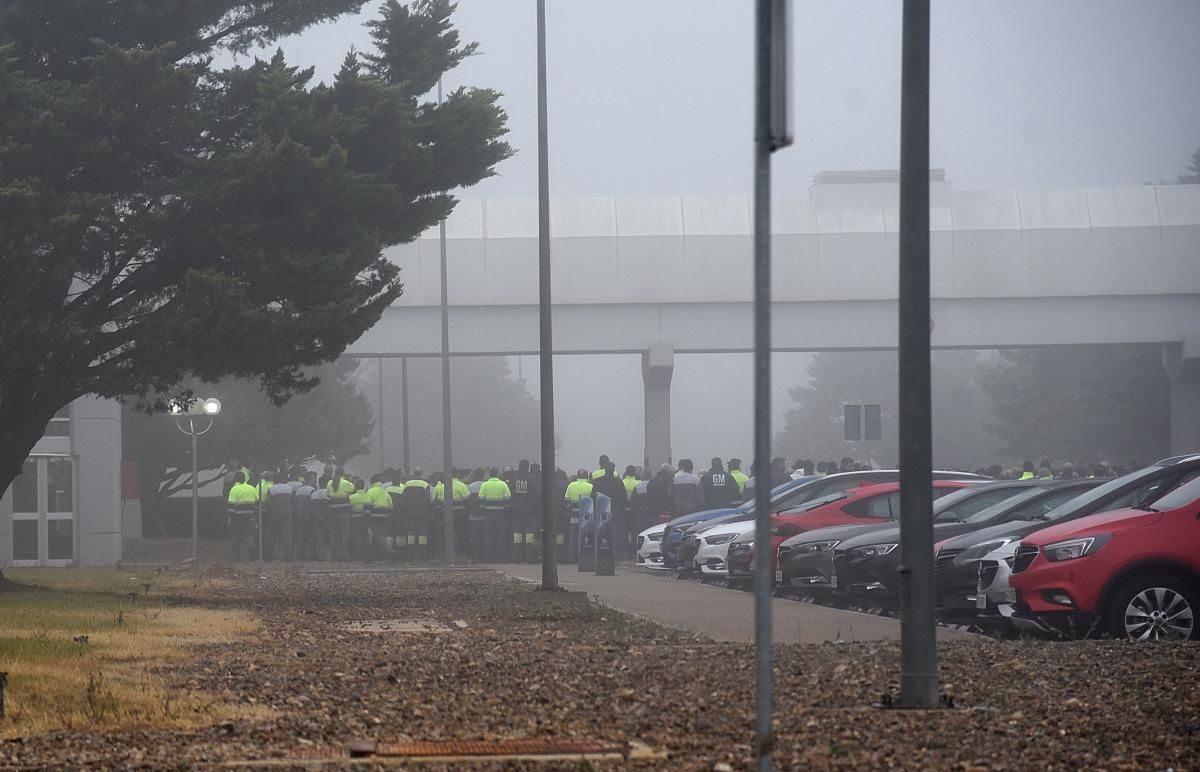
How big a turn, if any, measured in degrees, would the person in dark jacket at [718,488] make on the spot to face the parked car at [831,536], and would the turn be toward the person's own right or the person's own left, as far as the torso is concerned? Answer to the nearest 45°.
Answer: approximately 180°

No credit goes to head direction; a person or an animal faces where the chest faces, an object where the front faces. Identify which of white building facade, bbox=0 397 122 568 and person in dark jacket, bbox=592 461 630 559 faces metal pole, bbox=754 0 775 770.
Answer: the white building facade

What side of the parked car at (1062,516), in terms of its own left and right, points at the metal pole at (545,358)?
right

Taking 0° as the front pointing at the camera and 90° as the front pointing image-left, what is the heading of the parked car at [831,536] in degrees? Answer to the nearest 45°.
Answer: approximately 45°

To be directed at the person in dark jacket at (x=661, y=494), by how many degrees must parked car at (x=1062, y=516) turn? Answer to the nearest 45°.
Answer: approximately 135° to its right

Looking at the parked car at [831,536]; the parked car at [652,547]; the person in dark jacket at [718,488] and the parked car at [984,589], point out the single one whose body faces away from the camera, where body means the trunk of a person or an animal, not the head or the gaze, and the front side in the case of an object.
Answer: the person in dark jacket

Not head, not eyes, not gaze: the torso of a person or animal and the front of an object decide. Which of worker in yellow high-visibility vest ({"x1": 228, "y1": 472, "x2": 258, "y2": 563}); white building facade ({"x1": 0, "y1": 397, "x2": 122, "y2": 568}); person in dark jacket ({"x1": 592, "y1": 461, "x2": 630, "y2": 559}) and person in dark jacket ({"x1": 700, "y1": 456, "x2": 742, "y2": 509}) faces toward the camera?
the white building facade

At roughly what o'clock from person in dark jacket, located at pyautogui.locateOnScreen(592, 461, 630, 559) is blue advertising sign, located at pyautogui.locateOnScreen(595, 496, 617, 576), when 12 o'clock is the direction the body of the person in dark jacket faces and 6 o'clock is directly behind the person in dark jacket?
The blue advertising sign is roughly at 6 o'clock from the person in dark jacket.

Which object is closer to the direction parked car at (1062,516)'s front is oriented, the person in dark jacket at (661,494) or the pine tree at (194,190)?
the pine tree
